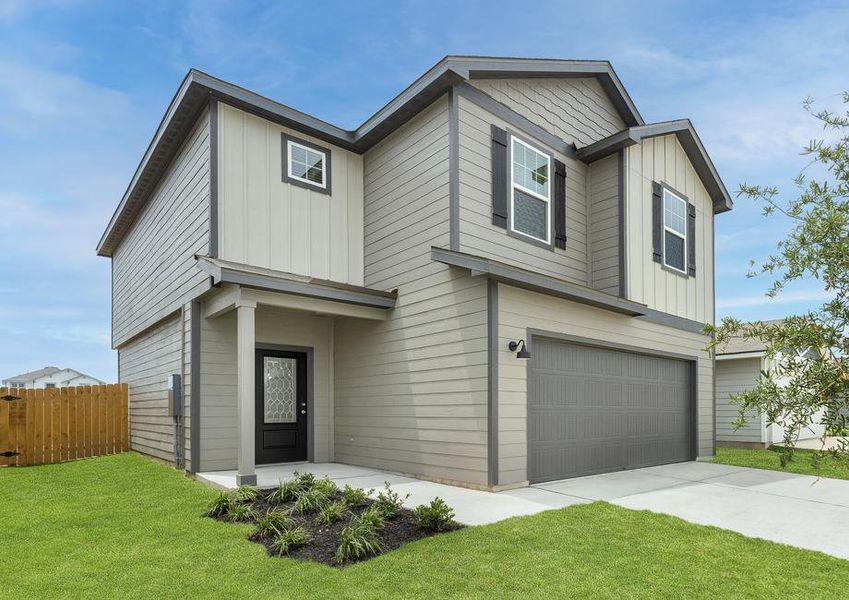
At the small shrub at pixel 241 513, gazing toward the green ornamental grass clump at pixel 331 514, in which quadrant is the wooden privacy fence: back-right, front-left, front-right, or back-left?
back-left

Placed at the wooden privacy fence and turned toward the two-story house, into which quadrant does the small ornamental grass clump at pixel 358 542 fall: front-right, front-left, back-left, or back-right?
front-right

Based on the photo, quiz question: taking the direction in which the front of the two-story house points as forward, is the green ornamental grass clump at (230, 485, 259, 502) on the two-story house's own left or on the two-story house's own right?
on the two-story house's own right

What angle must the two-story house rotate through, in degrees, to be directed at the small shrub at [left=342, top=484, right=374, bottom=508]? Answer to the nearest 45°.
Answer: approximately 45° to its right

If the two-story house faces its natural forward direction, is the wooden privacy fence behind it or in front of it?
behind

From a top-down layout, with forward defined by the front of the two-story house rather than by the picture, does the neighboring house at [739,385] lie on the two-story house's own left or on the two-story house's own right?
on the two-story house's own left

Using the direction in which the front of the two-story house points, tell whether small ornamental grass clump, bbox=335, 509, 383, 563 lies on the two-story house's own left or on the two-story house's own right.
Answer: on the two-story house's own right

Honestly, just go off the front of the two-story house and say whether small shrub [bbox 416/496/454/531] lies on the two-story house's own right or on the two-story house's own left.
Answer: on the two-story house's own right

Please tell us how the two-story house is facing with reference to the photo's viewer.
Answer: facing the viewer and to the right of the viewer
